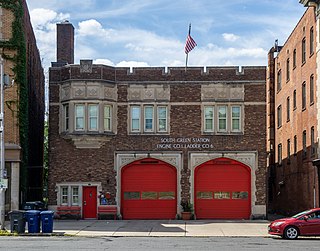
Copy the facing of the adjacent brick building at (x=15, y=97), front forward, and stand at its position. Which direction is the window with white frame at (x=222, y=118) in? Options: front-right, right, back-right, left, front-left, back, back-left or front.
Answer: left

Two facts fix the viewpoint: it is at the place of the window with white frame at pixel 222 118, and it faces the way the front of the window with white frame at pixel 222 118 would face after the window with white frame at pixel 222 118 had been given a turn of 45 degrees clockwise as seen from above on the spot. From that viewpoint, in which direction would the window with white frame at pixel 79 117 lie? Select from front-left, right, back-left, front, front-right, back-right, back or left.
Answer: front-right

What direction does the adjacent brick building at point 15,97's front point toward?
toward the camera

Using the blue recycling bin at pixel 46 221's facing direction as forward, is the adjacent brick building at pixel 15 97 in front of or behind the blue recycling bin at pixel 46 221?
behind

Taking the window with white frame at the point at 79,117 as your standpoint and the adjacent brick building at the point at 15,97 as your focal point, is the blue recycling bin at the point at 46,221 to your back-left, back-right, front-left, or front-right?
front-left

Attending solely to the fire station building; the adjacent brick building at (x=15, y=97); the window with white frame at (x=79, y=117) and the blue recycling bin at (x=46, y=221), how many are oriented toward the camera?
4

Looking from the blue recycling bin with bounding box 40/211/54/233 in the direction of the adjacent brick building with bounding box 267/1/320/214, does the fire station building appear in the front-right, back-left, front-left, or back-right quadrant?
front-left

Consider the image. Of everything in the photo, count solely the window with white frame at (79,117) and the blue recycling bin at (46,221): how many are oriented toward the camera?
2

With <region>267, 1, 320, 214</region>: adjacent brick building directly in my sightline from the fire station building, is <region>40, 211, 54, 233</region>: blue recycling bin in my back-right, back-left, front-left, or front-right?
back-right

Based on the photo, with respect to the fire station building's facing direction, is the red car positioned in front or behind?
in front

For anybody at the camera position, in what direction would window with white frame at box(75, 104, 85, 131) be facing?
facing the viewer

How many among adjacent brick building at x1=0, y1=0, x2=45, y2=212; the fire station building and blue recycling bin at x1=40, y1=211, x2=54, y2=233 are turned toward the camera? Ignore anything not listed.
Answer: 3
